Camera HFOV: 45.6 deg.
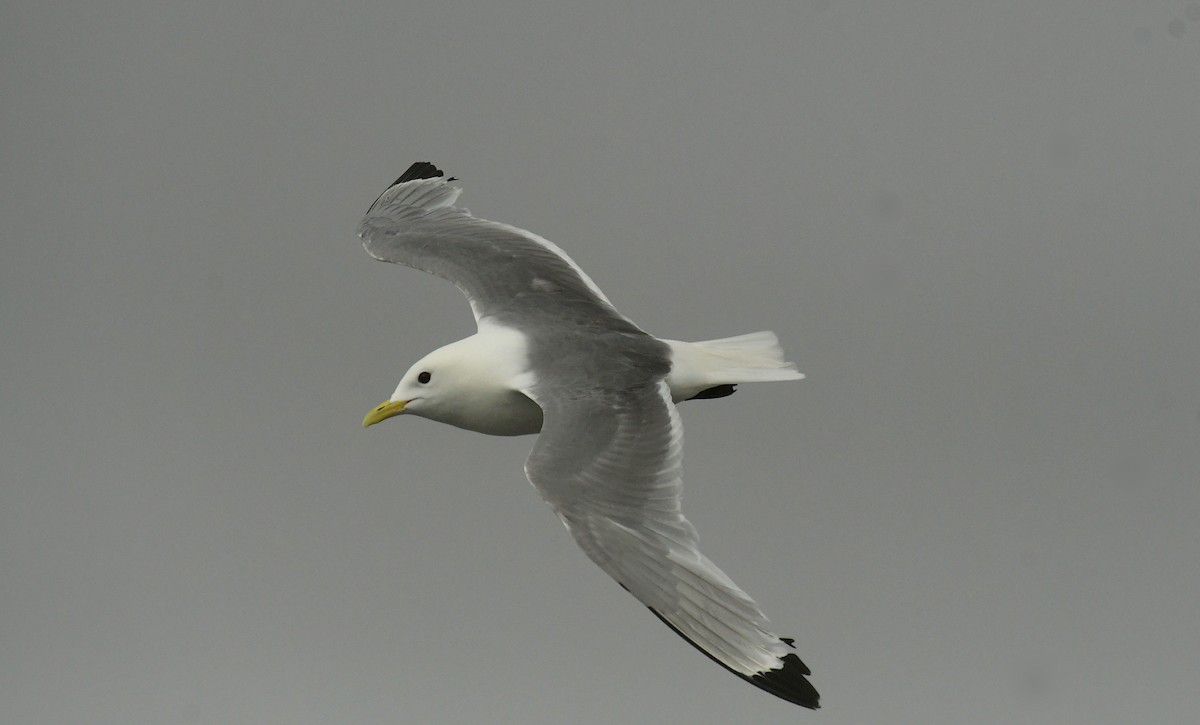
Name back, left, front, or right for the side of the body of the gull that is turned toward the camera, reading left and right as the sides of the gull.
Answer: left
